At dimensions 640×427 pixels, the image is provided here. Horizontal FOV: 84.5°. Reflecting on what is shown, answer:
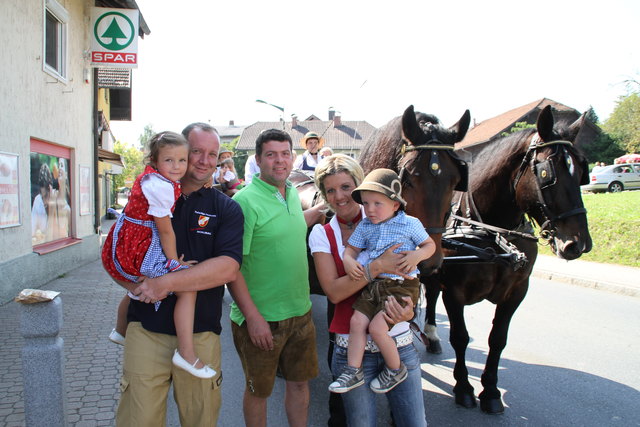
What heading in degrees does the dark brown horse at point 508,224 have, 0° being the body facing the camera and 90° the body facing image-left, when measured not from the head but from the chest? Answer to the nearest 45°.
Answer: approximately 315°

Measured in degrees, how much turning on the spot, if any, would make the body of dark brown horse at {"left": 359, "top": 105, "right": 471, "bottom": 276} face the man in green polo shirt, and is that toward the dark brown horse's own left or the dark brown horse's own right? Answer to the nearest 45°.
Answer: approximately 90° to the dark brown horse's own right

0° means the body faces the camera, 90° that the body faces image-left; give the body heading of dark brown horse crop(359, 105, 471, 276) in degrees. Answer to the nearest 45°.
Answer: approximately 315°

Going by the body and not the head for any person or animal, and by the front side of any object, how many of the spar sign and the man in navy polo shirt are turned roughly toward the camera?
2

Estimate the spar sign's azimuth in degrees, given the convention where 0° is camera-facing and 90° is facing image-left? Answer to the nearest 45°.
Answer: approximately 0°

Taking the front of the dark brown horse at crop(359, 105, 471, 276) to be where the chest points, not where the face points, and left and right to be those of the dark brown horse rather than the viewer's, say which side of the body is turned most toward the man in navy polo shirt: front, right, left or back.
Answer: right
